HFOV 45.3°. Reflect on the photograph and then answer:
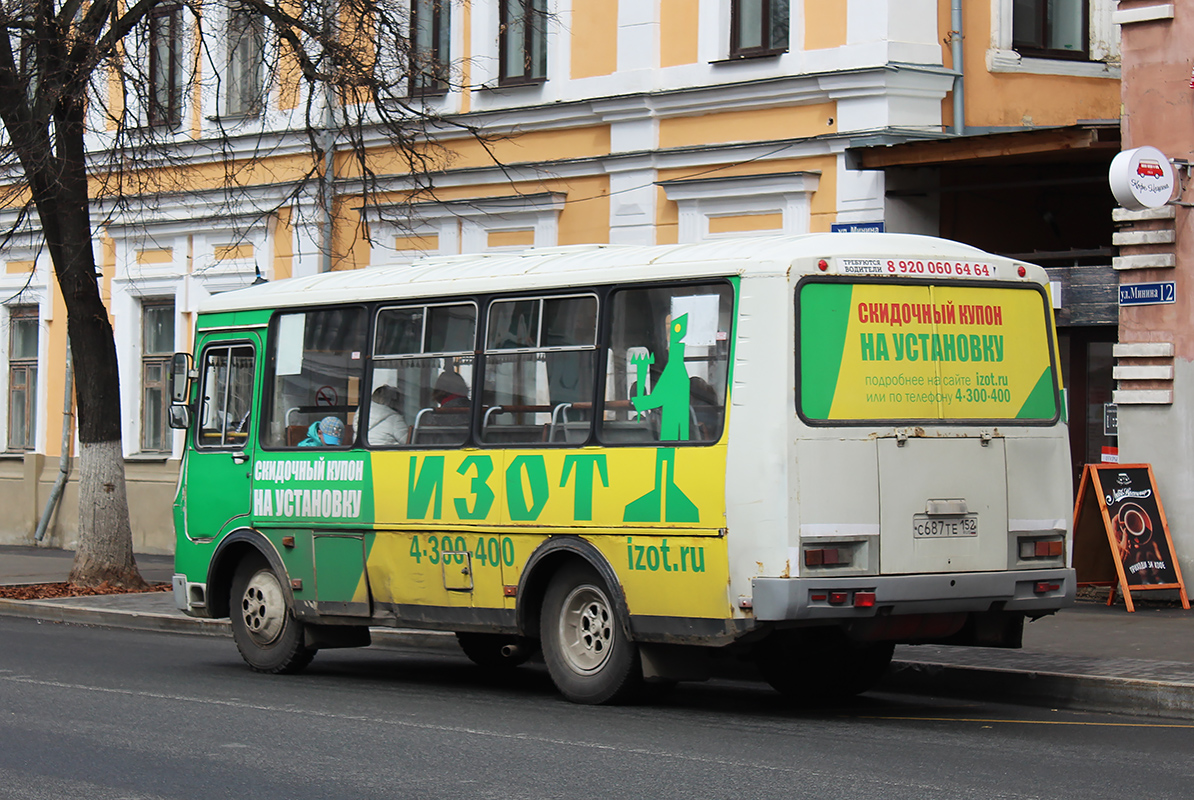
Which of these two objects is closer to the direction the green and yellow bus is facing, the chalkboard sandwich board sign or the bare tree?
the bare tree

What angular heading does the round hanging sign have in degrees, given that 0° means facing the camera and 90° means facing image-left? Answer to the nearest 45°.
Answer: approximately 315°

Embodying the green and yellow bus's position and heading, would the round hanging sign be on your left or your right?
on your right

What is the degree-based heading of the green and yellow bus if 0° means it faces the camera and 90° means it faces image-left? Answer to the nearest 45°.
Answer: approximately 135°

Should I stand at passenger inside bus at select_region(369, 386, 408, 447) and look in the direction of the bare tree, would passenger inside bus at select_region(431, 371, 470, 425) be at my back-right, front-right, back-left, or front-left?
back-right

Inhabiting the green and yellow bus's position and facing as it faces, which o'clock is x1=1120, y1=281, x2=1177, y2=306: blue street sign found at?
The blue street sign is roughly at 3 o'clock from the green and yellow bus.

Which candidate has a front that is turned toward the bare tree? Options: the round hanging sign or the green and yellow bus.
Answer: the green and yellow bus

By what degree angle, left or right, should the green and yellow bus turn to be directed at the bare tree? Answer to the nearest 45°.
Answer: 0° — it already faces it
